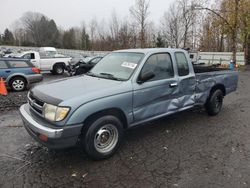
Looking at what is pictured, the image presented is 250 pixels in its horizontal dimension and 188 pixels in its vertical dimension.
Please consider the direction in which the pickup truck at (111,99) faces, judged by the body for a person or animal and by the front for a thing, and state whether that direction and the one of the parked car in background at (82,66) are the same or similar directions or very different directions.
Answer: same or similar directions

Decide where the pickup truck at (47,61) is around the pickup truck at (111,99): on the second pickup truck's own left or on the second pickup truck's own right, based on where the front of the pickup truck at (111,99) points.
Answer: on the second pickup truck's own right

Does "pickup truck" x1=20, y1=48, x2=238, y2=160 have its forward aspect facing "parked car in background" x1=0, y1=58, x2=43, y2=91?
no

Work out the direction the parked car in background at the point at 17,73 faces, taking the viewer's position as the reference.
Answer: facing to the left of the viewer

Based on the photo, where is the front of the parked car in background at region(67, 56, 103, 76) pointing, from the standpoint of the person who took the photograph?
facing the viewer and to the left of the viewer

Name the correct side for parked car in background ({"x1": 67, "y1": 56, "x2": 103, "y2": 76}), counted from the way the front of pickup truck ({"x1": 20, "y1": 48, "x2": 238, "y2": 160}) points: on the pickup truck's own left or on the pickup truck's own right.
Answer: on the pickup truck's own right

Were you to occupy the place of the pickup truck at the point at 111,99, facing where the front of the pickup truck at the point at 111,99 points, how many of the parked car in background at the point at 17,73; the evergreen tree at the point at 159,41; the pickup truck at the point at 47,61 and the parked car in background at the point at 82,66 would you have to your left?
0

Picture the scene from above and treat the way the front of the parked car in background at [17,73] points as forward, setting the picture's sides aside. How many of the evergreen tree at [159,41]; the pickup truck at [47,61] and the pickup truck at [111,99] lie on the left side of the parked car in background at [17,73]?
1

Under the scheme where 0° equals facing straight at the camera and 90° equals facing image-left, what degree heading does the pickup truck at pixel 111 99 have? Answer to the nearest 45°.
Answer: approximately 45°

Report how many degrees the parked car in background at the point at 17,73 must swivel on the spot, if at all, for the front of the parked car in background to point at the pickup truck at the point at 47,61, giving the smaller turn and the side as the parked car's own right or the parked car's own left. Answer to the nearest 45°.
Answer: approximately 90° to the parked car's own right
